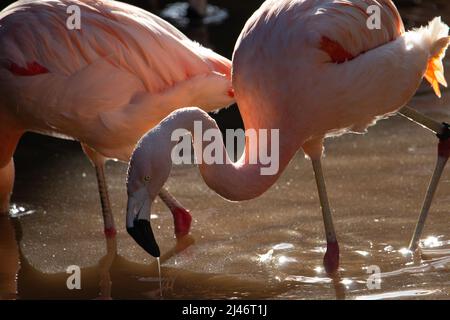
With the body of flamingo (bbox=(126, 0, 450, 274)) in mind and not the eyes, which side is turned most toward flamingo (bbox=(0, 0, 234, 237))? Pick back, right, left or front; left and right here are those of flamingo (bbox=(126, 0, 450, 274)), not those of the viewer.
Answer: front

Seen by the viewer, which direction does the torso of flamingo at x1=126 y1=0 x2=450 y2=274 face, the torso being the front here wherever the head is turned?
to the viewer's left
